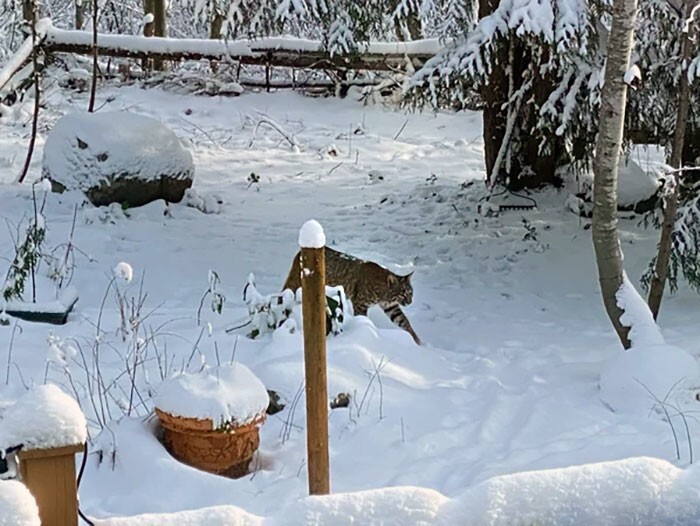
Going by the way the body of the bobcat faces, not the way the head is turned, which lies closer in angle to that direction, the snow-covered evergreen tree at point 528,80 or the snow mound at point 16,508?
the snow-covered evergreen tree

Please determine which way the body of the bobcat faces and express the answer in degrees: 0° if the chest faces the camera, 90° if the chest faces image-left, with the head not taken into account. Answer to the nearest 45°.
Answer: approximately 270°

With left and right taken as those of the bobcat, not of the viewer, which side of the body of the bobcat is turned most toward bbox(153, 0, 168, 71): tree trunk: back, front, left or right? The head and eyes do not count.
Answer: left

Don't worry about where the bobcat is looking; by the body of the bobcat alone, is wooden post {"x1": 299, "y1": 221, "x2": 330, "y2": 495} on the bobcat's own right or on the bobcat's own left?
on the bobcat's own right

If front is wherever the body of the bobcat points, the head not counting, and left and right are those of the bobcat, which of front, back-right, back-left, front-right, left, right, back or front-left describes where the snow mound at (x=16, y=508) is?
right

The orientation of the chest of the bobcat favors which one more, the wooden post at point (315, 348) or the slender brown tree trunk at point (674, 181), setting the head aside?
the slender brown tree trunk

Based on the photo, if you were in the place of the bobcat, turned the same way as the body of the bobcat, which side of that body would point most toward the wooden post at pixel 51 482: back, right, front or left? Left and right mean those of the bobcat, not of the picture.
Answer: right

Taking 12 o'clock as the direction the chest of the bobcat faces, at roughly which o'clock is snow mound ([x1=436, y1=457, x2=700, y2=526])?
The snow mound is roughly at 3 o'clock from the bobcat.

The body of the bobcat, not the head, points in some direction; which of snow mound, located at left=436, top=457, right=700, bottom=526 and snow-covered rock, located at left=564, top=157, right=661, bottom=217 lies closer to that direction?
the snow-covered rock

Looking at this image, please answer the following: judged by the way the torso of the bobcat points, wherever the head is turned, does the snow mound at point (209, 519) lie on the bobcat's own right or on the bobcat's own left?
on the bobcat's own right

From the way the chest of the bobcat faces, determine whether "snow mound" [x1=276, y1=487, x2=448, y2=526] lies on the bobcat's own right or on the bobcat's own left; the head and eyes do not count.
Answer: on the bobcat's own right

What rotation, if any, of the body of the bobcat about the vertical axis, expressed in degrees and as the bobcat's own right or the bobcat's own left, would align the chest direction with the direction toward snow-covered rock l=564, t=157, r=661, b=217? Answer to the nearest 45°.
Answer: approximately 45° to the bobcat's own left

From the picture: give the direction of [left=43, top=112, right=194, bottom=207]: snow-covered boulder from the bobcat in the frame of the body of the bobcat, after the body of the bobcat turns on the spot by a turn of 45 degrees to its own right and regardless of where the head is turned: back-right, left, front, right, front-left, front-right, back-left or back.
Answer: back

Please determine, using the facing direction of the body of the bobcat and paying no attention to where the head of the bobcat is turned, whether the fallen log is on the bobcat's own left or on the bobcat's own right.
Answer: on the bobcat's own left

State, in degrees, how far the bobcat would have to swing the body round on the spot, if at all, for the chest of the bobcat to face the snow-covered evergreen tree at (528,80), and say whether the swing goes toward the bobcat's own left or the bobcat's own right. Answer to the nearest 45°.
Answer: approximately 45° to the bobcat's own left

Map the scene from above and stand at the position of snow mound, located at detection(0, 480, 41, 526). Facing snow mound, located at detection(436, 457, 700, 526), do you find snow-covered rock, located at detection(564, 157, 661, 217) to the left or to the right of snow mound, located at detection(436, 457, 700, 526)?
left
